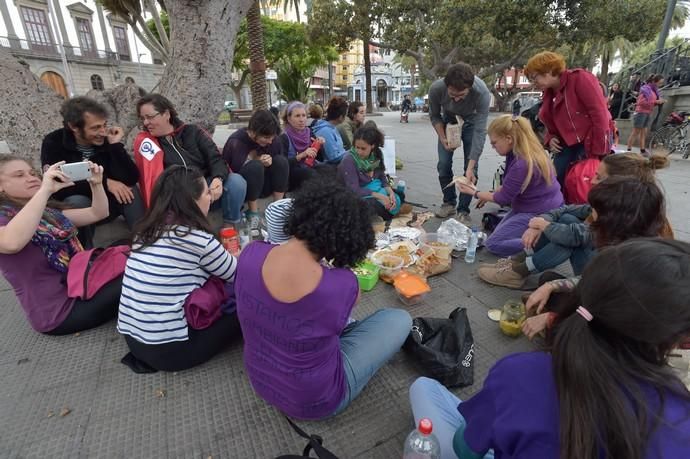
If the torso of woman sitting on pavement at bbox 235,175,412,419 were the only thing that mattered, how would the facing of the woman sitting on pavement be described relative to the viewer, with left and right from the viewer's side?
facing away from the viewer and to the right of the viewer

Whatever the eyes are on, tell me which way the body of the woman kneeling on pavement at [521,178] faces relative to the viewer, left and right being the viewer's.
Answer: facing to the left of the viewer

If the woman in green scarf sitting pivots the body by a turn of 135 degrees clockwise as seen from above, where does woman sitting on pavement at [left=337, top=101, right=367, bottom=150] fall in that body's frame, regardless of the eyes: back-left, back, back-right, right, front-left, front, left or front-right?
right

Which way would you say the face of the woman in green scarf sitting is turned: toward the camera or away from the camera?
toward the camera

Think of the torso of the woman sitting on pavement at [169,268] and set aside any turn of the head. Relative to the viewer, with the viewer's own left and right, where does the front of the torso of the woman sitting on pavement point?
facing away from the viewer and to the right of the viewer

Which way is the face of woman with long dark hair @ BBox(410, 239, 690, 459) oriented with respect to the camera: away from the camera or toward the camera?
away from the camera

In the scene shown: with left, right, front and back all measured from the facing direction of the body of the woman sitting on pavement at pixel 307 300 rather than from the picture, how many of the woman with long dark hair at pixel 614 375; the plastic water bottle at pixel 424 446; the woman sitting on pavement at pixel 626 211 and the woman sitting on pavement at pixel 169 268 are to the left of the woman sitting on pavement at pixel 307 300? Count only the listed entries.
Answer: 1

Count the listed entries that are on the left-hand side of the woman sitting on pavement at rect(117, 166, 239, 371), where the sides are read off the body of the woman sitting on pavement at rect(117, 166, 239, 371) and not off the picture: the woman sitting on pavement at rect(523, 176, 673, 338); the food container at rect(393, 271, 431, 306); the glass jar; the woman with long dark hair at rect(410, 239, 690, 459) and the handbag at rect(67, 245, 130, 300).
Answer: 1

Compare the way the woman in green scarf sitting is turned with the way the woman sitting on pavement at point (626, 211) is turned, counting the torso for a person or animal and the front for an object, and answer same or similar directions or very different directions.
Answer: very different directions

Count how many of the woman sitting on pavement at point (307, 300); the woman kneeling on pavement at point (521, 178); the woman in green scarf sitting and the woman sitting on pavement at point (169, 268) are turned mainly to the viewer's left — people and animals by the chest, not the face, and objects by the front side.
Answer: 1

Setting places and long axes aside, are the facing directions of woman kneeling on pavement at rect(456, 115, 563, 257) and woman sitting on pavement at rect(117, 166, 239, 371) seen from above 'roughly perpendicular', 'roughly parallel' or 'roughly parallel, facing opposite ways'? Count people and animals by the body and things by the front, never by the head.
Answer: roughly perpendicular

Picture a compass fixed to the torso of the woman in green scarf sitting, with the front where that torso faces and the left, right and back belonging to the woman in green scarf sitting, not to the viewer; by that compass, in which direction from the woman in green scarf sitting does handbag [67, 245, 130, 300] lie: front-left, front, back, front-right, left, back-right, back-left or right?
right

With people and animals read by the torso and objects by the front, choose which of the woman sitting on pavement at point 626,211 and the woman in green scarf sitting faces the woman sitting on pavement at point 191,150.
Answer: the woman sitting on pavement at point 626,211

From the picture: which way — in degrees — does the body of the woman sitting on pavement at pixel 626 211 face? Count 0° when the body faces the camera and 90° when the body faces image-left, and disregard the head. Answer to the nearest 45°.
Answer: approximately 90°

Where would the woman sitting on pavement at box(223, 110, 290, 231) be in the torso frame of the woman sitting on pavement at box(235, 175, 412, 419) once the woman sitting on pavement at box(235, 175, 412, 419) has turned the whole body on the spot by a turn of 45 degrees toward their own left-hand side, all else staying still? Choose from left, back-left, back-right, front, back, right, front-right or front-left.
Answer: front

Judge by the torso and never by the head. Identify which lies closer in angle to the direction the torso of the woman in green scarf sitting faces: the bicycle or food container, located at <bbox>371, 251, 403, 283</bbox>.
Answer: the food container

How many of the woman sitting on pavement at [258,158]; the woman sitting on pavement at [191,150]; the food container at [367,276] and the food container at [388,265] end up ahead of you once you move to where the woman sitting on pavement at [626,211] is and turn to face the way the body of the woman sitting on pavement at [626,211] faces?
4

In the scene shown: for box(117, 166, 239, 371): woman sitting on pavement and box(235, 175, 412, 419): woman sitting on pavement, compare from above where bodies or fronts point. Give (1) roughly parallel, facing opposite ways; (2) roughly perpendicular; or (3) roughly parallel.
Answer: roughly parallel

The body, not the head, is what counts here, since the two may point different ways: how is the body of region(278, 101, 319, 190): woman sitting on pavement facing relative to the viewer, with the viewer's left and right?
facing the viewer and to the right of the viewer
